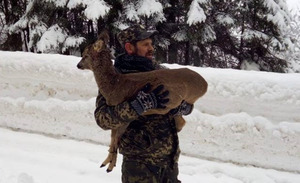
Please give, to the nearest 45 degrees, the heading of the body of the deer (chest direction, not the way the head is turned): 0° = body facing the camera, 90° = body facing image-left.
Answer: approximately 90°
